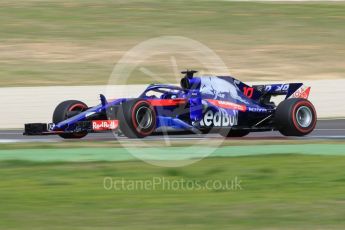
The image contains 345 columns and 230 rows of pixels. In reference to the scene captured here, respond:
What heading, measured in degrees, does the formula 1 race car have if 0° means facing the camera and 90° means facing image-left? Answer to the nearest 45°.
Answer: approximately 45°
